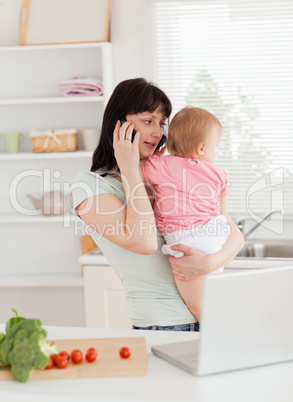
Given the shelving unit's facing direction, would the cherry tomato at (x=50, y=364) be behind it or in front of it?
in front

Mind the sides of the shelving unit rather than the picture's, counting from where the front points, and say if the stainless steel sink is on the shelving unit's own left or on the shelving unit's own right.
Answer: on the shelving unit's own left

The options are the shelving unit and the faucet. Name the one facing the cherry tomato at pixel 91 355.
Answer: the shelving unit

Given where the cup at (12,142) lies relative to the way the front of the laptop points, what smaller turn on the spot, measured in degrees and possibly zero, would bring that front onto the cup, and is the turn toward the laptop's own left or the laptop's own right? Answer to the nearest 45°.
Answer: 0° — it already faces it

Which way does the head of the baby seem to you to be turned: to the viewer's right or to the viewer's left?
to the viewer's right

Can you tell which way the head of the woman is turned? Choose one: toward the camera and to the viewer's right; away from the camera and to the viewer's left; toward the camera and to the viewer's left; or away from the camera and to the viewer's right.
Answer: toward the camera and to the viewer's right

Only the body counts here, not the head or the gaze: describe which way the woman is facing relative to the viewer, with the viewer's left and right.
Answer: facing the viewer and to the right of the viewer

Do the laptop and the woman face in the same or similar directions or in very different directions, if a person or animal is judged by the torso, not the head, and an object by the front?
very different directions

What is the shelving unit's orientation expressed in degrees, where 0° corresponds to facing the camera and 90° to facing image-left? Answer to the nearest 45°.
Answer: approximately 0°

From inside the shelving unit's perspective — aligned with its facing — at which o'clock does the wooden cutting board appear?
The wooden cutting board is roughly at 12 o'clock from the shelving unit.

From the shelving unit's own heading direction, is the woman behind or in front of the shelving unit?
in front

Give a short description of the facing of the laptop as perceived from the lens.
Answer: facing away from the viewer and to the left of the viewer

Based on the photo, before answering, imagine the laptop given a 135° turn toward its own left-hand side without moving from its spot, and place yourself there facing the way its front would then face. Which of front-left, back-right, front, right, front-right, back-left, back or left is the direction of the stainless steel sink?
back
